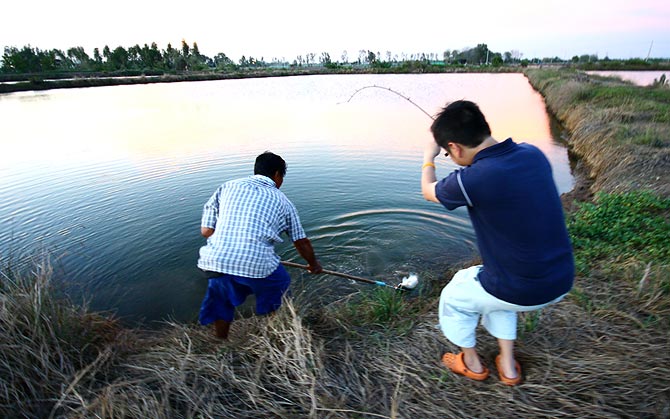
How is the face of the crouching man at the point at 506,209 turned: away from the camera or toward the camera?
away from the camera

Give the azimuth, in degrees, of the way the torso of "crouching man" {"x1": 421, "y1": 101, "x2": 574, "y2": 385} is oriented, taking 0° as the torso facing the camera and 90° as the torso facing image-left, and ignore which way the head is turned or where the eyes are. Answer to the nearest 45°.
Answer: approximately 135°

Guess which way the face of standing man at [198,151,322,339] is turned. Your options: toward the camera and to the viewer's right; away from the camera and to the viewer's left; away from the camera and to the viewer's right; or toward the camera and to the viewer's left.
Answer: away from the camera and to the viewer's right

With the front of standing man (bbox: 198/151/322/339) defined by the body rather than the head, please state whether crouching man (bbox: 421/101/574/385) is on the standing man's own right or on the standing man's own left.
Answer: on the standing man's own right

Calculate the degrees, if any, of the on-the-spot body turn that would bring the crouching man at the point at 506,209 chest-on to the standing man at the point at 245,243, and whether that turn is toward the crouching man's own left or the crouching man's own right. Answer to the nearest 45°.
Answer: approximately 45° to the crouching man's own left

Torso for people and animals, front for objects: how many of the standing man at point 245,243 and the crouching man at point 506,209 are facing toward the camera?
0

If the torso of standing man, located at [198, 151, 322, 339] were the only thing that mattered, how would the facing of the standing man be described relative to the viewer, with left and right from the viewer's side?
facing away from the viewer and to the right of the viewer
